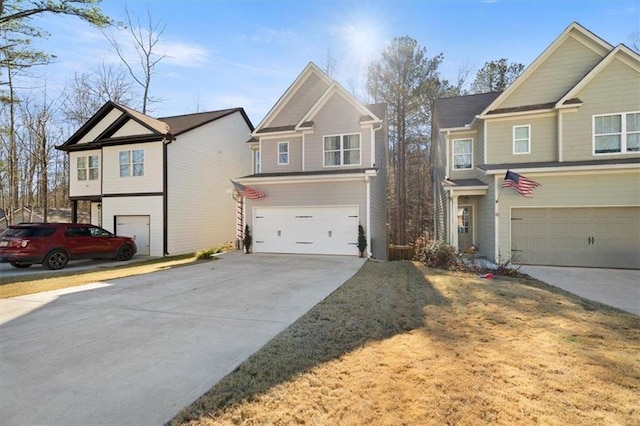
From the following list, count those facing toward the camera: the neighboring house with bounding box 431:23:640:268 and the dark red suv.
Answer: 1

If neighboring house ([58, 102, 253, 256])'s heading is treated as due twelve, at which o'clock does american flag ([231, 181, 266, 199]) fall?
The american flag is roughly at 9 o'clock from the neighboring house.

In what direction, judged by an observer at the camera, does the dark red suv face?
facing away from the viewer and to the right of the viewer

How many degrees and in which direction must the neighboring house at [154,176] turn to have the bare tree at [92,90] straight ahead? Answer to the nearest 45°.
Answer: approximately 135° to its right

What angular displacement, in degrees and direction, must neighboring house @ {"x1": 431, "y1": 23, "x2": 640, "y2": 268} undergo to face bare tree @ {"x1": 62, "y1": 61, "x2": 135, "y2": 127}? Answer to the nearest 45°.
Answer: approximately 90° to its right

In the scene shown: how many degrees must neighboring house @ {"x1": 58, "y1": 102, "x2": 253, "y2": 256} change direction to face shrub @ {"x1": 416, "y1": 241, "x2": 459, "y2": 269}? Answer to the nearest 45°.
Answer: approximately 90° to its left

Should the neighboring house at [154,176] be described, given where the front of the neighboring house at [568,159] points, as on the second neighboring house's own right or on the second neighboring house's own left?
on the second neighboring house's own right

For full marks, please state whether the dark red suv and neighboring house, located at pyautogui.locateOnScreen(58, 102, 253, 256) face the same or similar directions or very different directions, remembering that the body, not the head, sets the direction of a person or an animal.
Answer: very different directions

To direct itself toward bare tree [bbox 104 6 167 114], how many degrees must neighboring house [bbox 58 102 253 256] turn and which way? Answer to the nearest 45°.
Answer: approximately 135° to its right
